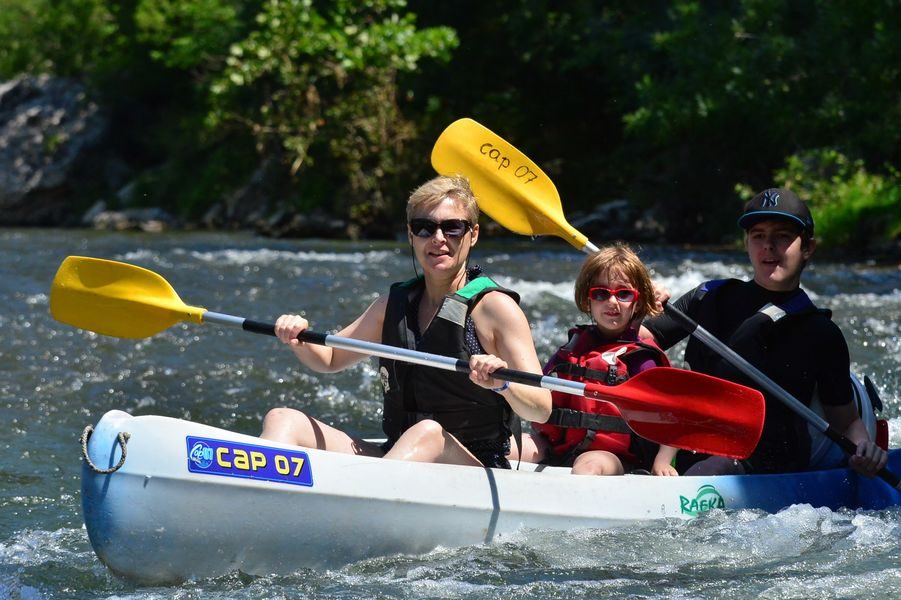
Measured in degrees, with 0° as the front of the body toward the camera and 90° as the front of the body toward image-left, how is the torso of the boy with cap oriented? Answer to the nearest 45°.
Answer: approximately 45°

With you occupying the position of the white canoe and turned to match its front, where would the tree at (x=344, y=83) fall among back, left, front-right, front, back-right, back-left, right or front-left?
back-right

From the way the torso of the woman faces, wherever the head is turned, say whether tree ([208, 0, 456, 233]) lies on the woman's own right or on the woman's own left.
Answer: on the woman's own right

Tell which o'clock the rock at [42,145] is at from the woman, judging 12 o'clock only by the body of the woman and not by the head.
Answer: The rock is roughly at 4 o'clock from the woman.

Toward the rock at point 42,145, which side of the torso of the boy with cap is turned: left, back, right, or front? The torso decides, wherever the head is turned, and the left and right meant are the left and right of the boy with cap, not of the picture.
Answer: right

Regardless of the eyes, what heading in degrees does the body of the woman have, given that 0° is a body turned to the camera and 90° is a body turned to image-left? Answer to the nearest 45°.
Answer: approximately 45°
